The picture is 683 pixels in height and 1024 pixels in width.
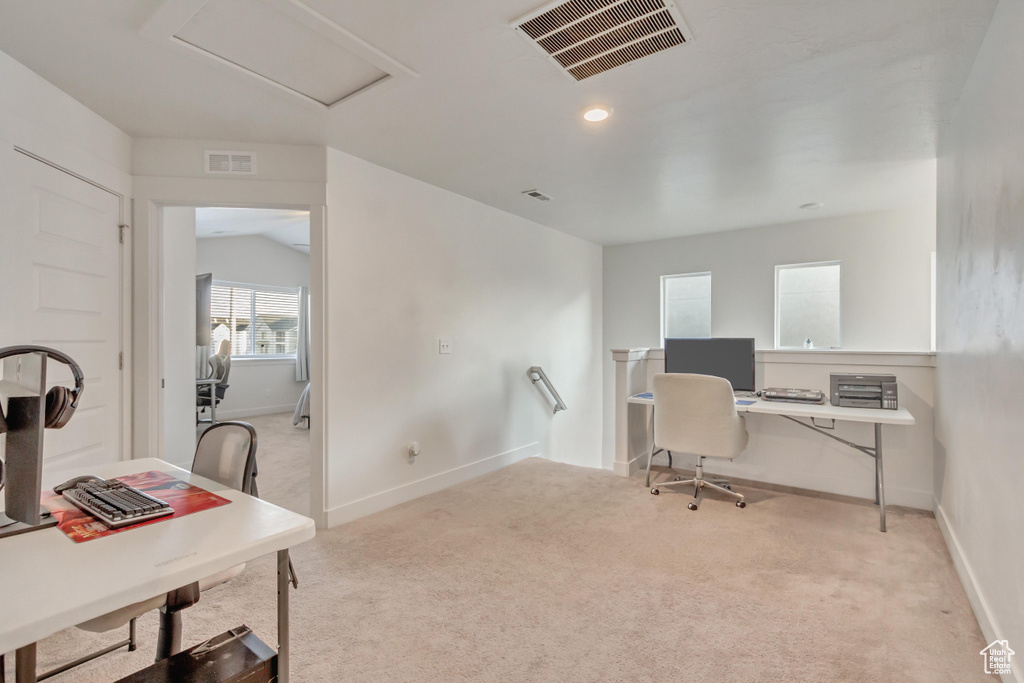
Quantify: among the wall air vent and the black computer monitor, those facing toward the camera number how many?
2

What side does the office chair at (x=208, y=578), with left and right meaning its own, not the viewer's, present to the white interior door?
right

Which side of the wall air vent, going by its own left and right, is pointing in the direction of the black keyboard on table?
front

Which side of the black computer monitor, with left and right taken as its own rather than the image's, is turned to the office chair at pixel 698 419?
front

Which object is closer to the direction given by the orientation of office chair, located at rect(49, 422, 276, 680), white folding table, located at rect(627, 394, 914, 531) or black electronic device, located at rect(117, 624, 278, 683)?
the black electronic device

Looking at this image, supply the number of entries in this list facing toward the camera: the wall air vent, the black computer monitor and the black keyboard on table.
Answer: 2

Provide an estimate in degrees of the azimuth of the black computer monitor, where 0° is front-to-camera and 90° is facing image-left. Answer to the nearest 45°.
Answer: approximately 0°

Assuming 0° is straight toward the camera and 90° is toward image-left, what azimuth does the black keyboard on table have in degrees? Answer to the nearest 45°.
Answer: approximately 225°

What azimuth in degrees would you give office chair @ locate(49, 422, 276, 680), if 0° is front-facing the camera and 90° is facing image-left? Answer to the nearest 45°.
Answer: approximately 45°

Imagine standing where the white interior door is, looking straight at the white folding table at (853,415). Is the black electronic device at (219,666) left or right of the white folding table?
right

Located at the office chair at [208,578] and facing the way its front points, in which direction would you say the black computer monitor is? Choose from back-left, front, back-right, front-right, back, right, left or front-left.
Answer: back-left
